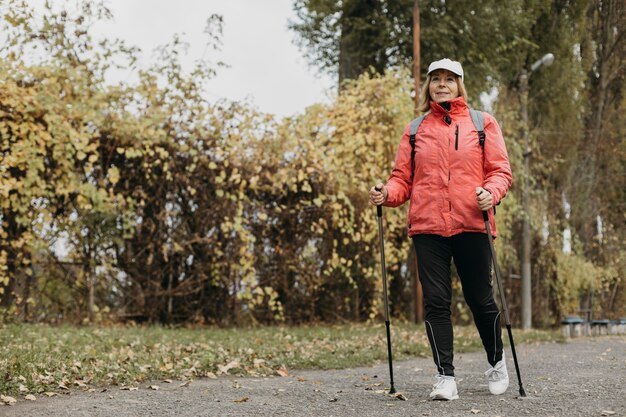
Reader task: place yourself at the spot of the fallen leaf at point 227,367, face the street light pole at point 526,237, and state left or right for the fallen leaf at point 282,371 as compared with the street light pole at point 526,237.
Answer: right

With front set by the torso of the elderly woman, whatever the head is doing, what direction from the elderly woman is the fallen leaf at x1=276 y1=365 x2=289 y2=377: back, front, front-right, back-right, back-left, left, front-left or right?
back-right

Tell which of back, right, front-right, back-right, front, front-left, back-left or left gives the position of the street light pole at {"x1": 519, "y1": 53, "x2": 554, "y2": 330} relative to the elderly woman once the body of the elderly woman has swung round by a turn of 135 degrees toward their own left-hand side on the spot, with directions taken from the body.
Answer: front-left

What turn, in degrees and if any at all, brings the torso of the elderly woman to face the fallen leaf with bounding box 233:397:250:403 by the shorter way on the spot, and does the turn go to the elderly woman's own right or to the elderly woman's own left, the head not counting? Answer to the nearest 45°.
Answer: approximately 90° to the elderly woman's own right

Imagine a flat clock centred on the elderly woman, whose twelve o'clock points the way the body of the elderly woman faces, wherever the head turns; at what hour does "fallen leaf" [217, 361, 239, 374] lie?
The fallen leaf is roughly at 4 o'clock from the elderly woman.

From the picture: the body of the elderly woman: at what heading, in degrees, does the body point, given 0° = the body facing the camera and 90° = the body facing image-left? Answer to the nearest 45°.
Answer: approximately 0°
